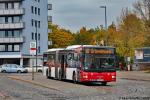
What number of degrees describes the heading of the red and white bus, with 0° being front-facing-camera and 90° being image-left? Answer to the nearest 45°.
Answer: approximately 315°
